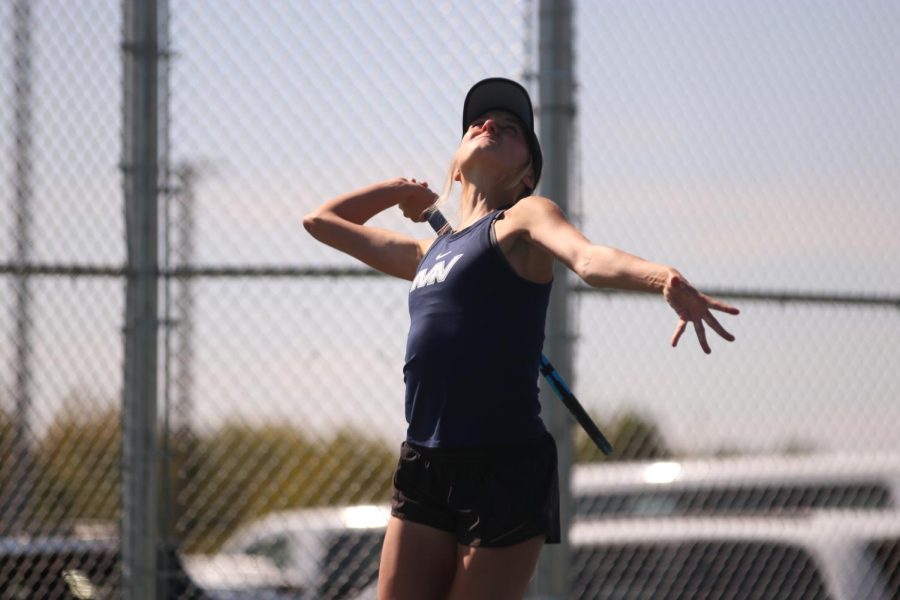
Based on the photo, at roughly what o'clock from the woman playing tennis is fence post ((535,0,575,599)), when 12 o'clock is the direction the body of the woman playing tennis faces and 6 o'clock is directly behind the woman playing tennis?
The fence post is roughly at 5 o'clock from the woman playing tennis.

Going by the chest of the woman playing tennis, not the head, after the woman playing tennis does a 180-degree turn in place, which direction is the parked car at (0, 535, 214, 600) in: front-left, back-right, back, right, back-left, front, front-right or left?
left

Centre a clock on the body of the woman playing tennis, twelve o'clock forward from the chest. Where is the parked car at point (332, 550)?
The parked car is roughly at 4 o'clock from the woman playing tennis.

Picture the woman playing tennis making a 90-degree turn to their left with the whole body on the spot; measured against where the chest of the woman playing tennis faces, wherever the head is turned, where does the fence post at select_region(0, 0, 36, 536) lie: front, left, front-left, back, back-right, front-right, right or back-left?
back

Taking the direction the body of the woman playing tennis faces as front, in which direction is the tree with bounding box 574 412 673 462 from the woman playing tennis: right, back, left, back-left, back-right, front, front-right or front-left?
back-right

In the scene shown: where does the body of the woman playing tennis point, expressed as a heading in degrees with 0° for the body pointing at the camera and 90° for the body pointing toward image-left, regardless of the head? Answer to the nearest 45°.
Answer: approximately 45°

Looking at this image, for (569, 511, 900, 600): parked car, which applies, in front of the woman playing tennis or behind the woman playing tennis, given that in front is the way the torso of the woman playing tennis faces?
behind
